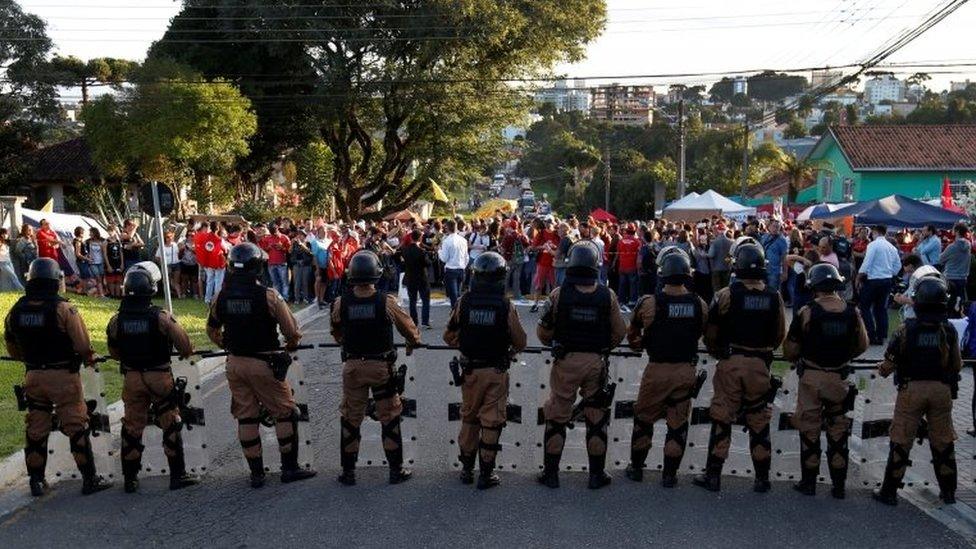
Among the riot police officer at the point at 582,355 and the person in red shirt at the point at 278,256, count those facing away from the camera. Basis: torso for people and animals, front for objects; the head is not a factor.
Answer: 1

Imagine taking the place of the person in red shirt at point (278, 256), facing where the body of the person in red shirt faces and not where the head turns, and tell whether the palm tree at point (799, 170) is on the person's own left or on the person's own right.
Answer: on the person's own left

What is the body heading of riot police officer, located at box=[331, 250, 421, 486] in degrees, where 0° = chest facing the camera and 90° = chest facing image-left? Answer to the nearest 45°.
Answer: approximately 180°

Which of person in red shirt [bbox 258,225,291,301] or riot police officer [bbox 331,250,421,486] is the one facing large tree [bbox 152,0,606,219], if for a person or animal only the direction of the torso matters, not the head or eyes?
the riot police officer

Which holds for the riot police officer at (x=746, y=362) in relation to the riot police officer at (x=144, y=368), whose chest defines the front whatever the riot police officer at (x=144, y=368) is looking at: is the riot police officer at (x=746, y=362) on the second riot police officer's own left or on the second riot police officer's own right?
on the second riot police officer's own right

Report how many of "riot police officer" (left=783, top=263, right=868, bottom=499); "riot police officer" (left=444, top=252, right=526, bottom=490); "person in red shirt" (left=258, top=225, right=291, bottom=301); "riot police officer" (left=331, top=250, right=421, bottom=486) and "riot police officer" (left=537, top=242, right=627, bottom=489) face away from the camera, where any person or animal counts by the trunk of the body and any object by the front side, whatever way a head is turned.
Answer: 4

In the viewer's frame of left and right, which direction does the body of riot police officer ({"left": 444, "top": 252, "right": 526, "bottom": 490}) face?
facing away from the viewer

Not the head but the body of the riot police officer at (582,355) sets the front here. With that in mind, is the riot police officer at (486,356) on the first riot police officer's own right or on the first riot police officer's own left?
on the first riot police officer's own left

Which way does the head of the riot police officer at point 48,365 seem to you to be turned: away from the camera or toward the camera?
away from the camera

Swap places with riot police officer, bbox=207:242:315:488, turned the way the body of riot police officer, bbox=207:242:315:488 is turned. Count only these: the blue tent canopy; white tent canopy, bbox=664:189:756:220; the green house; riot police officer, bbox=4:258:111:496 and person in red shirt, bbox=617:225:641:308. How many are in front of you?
4

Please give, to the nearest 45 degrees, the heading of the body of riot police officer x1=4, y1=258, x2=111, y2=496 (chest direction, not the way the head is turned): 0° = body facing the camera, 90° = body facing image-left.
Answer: approximately 225°

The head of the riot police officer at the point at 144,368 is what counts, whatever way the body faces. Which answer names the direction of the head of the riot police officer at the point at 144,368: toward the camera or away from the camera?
away from the camera

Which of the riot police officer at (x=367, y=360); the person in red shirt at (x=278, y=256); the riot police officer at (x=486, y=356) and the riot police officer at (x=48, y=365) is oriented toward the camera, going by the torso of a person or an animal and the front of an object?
the person in red shirt

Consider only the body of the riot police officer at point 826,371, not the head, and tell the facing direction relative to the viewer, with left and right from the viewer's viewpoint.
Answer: facing away from the viewer

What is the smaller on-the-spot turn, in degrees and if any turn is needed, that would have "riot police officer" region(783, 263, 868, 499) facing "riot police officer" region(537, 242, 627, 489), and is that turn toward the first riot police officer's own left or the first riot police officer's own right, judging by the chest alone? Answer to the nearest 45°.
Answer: approximately 90° to the first riot police officer's own left

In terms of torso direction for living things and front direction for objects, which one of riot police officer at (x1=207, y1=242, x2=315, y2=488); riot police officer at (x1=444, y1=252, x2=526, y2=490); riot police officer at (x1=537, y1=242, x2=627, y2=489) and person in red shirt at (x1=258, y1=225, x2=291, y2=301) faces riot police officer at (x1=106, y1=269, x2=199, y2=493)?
the person in red shirt

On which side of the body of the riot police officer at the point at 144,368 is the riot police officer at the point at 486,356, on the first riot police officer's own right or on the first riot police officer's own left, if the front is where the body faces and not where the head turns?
on the first riot police officer's own right
